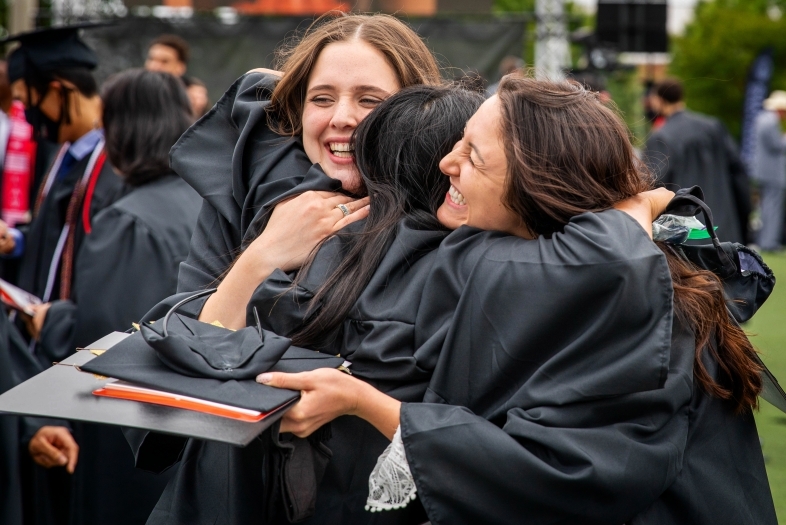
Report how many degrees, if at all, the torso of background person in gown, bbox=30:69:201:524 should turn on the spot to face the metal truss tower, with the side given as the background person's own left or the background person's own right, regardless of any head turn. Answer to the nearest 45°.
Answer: approximately 90° to the background person's own right

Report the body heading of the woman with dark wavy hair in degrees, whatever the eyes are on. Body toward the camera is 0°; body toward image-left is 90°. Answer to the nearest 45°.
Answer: approximately 90°

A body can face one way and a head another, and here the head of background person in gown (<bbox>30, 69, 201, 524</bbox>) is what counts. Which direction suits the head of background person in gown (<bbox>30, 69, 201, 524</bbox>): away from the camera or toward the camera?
away from the camera

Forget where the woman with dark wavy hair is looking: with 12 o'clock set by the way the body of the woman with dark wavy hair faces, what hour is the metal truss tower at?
The metal truss tower is roughly at 3 o'clock from the woman with dark wavy hair.

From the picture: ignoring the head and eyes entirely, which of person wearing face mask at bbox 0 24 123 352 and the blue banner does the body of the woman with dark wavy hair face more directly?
the person wearing face mask

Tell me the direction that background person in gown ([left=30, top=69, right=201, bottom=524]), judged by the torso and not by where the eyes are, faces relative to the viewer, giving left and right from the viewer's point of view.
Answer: facing away from the viewer and to the left of the viewer

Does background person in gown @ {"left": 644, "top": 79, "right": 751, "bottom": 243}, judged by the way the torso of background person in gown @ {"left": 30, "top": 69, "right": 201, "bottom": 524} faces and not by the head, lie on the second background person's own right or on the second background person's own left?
on the second background person's own right

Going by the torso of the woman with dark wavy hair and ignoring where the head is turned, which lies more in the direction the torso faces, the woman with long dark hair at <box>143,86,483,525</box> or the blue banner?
the woman with long dark hair
